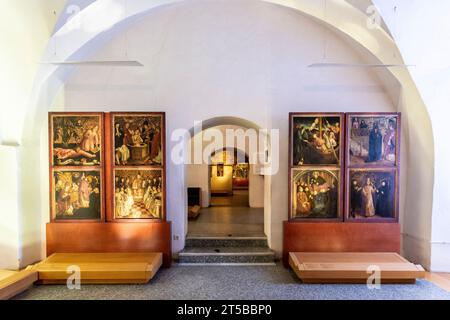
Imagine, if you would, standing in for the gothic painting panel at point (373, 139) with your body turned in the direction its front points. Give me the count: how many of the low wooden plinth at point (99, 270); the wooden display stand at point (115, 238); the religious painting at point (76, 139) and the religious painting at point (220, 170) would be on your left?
0

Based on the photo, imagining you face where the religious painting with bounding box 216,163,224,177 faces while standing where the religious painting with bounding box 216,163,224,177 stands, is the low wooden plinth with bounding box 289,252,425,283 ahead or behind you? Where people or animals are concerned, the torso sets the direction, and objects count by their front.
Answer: ahead

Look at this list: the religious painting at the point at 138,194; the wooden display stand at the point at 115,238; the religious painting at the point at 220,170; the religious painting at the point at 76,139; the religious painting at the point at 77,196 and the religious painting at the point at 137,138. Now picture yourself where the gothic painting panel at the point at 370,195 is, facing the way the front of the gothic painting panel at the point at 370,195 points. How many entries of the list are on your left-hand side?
0

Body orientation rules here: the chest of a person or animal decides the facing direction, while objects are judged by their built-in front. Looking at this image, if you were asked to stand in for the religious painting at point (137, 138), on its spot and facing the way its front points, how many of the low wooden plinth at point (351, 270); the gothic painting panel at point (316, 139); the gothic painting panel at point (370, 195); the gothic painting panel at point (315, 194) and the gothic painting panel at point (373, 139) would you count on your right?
0

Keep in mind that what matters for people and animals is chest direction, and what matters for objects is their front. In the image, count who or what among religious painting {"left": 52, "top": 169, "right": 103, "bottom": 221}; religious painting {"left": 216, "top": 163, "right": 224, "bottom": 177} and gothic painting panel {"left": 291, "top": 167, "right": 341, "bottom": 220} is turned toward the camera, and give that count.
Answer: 3

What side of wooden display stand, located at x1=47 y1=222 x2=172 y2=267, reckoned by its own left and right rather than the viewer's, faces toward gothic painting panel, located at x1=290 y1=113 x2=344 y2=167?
left

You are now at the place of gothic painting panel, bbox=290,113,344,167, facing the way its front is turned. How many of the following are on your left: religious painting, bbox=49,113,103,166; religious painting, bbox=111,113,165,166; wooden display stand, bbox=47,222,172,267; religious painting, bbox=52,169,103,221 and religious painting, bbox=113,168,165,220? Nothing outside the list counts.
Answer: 0

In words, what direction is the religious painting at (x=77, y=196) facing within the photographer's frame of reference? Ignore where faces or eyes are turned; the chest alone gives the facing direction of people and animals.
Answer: facing the viewer

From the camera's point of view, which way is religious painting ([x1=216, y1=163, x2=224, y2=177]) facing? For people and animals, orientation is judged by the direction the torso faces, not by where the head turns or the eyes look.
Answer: toward the camera

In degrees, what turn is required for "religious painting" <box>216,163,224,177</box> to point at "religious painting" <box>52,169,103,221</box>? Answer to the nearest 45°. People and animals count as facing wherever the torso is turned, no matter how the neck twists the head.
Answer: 0° — it already faces it

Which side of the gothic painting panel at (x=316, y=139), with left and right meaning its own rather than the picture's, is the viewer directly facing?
front

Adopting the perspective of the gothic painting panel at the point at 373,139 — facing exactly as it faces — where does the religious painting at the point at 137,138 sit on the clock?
The religious painting is roughly at 2 o'clock from the gothic painting panel.

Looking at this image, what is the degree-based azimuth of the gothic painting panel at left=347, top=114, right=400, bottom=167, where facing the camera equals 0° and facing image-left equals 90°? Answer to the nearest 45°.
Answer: approximately 0°

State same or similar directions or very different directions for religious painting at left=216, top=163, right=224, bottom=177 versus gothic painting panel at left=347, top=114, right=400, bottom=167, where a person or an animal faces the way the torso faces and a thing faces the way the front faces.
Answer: same or similar directions
